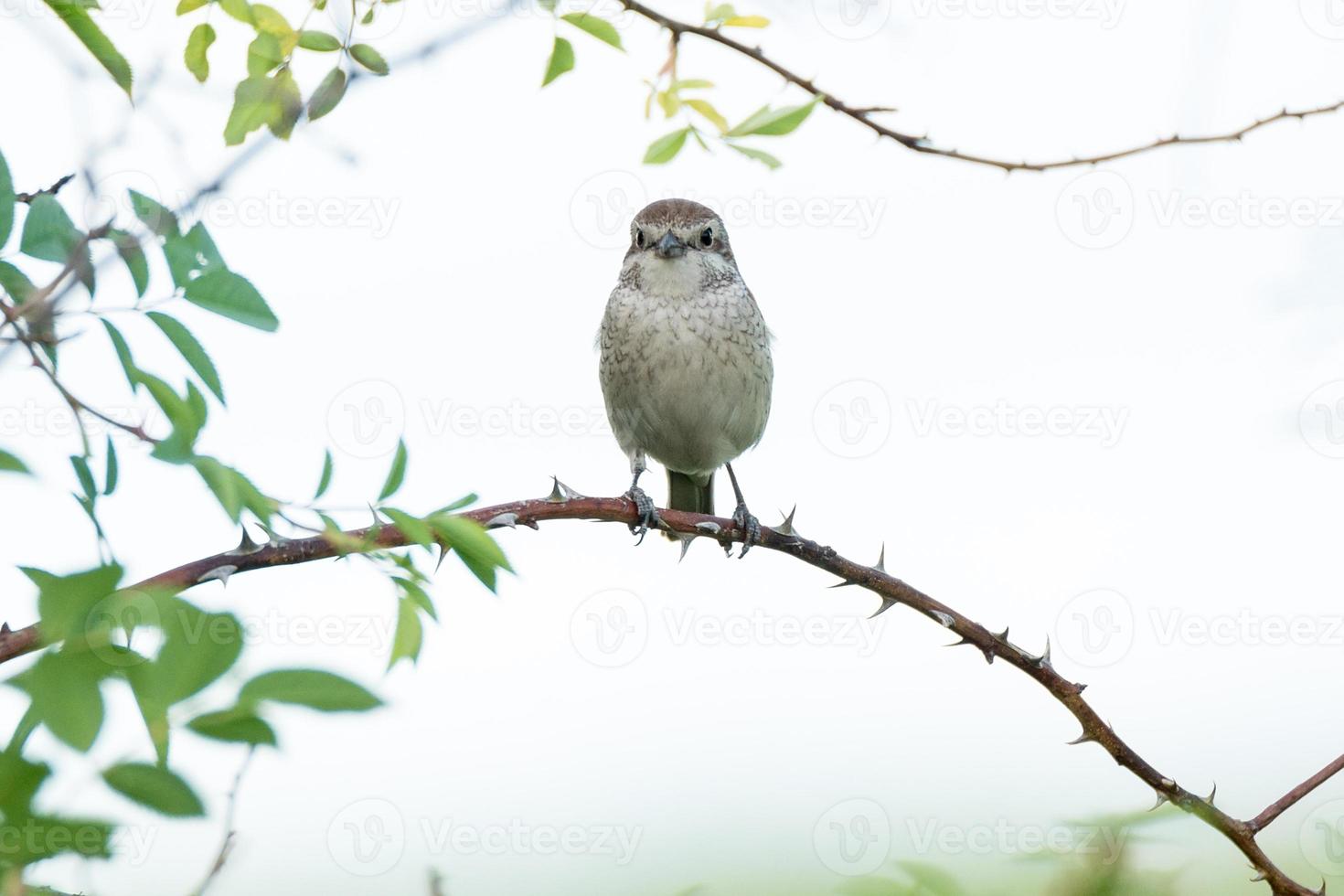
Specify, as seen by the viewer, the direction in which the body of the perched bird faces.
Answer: toward the camera

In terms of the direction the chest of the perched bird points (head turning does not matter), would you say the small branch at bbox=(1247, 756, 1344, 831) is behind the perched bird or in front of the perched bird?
in front
